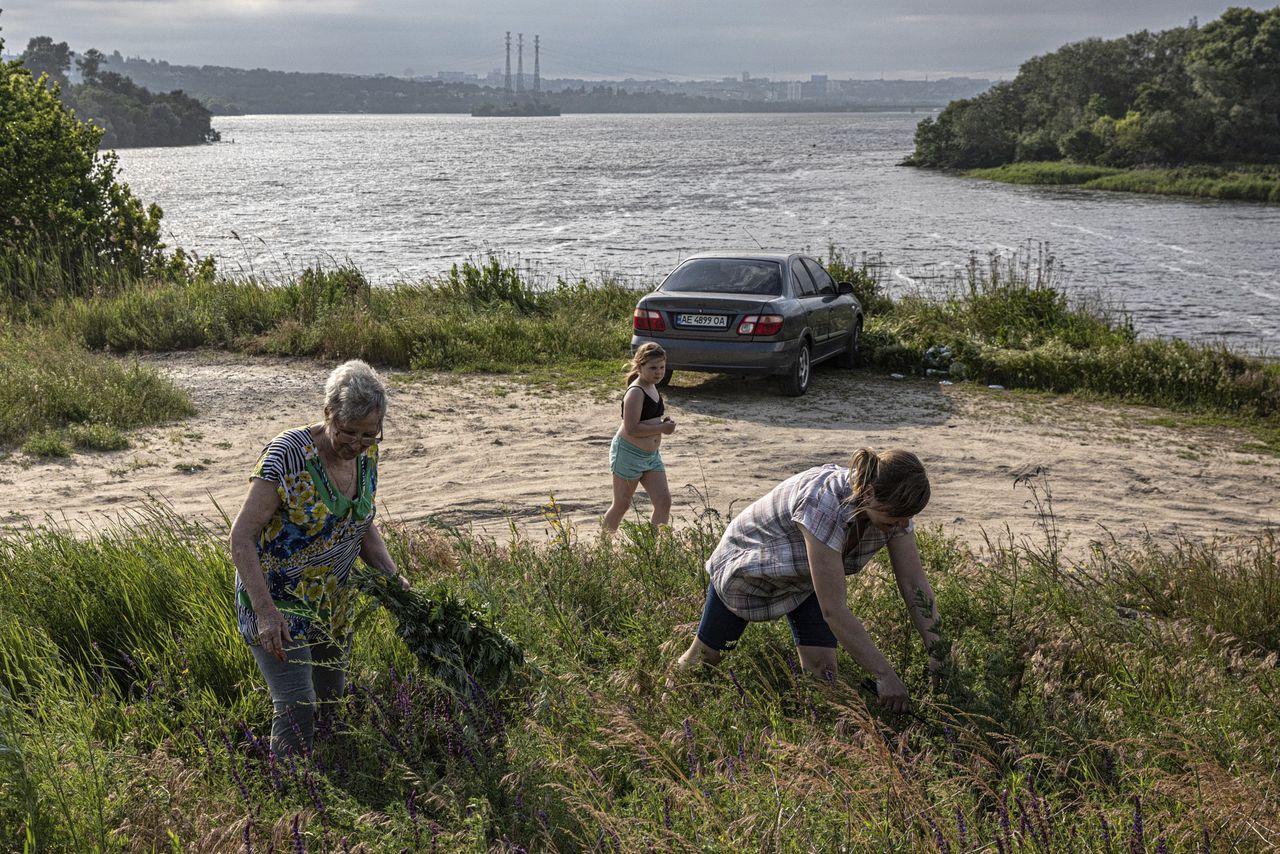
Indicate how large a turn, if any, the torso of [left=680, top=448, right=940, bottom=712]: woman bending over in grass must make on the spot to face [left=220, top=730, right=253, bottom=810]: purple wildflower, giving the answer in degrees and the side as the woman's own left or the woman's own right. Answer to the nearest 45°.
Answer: approximately 90° to the woman's own right

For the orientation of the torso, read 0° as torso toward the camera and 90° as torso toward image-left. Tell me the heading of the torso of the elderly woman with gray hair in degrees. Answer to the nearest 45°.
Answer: approximately 315°

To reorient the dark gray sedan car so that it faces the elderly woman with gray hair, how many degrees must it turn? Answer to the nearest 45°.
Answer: approximately 135° to its right

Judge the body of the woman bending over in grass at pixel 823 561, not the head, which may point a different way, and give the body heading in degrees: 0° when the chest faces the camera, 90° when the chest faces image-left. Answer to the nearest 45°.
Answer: approximately 315°

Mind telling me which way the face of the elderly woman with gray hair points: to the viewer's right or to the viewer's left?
to the viewer's right

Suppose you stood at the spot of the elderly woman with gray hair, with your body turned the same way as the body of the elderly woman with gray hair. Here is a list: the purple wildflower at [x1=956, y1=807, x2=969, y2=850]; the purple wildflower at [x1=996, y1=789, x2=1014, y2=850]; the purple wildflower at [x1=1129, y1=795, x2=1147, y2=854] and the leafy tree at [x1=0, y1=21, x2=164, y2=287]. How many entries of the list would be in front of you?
3

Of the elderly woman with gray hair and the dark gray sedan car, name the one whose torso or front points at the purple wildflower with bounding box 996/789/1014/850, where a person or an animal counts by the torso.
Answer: the elderly woman with gray hair

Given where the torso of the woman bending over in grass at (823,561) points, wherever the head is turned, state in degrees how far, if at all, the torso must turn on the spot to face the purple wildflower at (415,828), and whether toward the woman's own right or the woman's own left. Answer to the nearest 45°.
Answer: approximately 90° to the woman's own right

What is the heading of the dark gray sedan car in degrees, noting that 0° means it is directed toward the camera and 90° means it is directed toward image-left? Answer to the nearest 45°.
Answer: approximately 225°
